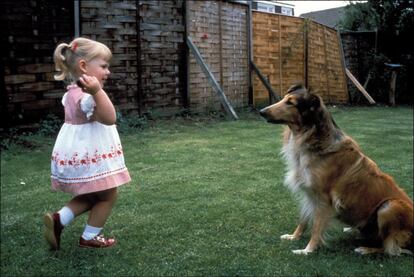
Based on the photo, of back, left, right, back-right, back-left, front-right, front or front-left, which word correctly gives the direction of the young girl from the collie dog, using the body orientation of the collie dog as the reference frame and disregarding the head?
front-left

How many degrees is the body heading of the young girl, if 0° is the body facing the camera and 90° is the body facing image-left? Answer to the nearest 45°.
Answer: approximately 270°

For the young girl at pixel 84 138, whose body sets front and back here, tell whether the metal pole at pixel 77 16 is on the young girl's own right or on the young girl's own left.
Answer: on the young girl's own left

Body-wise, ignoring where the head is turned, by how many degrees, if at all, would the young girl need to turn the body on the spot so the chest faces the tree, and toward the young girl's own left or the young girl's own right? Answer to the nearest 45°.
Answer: approximately 45° to the young girl's own left

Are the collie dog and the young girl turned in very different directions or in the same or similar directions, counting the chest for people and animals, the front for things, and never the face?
very different directions

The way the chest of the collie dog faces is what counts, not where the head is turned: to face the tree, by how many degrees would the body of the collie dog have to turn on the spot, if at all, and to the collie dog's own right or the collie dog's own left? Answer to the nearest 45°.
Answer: approximately 90° to the collie dog's own right

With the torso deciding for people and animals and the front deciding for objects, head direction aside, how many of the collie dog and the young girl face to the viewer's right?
1

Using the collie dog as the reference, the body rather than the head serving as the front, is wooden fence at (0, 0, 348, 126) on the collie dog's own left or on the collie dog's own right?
on the collie dog's own right

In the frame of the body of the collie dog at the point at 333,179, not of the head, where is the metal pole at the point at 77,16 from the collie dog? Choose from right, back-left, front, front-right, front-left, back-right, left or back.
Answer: front-right

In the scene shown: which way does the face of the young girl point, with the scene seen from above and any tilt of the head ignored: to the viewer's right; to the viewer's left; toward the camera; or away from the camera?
to the viewer's right

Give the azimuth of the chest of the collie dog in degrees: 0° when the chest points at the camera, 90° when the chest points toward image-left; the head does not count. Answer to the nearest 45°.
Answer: approximately 90°

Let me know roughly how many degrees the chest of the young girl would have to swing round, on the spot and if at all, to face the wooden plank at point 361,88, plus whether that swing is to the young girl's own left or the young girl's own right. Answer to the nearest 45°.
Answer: approximately 45° to the young girl's own left
